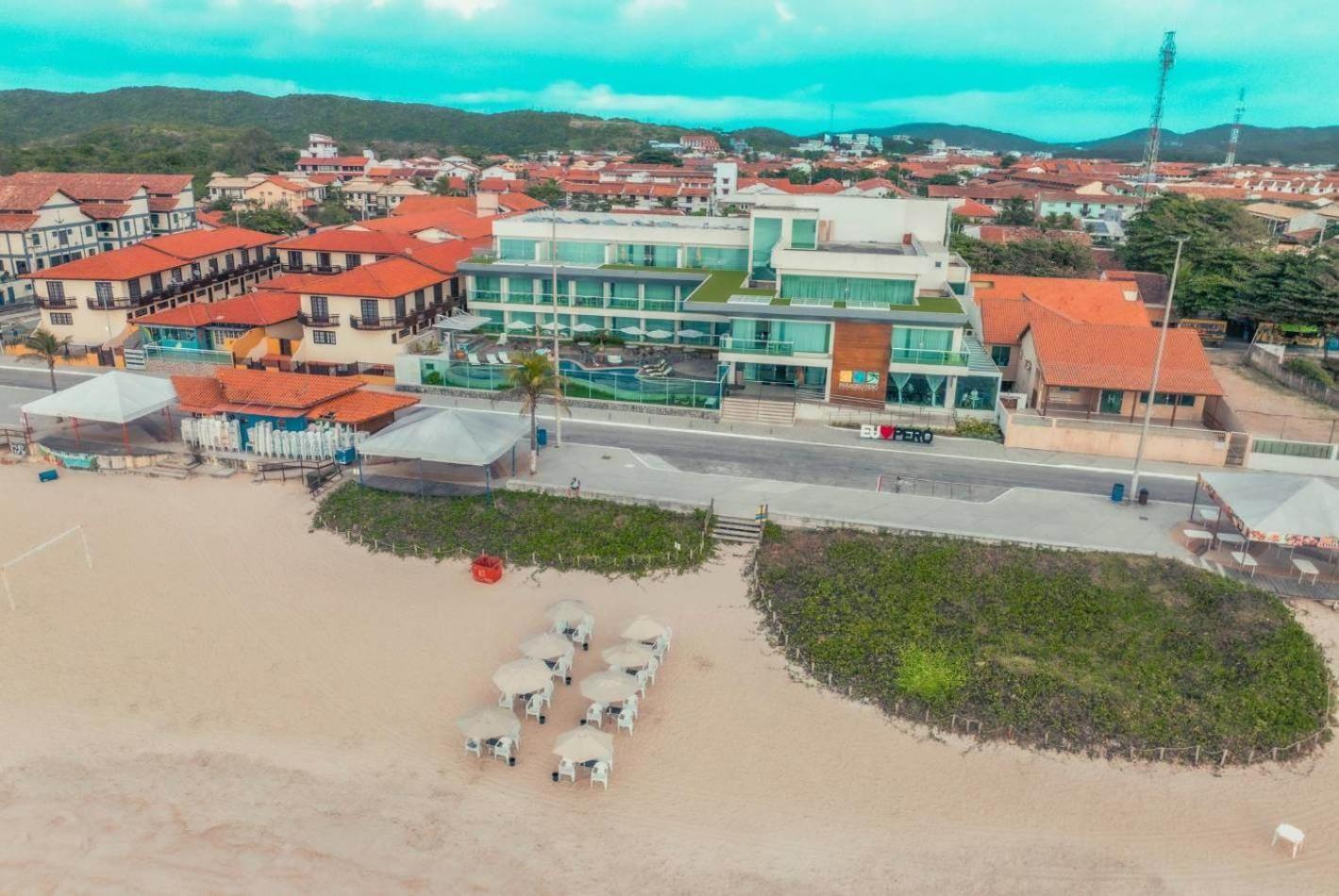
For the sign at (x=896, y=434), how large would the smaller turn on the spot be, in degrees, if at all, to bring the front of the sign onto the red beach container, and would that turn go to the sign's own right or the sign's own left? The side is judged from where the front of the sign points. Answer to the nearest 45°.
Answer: approximately 45° to the sign's own right

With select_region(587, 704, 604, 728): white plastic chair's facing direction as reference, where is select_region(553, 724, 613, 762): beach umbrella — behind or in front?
behind

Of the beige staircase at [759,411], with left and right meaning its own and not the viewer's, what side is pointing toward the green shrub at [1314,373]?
left

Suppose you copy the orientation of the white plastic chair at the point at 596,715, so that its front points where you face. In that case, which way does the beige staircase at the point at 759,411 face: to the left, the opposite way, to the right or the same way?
the opposite way

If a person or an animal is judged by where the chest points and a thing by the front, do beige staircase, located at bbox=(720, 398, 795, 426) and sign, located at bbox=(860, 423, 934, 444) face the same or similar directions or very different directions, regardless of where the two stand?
same or similar directions

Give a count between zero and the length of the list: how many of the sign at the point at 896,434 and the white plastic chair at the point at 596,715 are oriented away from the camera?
1

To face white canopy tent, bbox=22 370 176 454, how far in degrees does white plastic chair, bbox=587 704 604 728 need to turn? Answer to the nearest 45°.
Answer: approximately 45° to its left

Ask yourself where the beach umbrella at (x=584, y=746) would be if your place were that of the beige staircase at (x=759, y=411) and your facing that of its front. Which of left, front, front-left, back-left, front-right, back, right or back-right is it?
front

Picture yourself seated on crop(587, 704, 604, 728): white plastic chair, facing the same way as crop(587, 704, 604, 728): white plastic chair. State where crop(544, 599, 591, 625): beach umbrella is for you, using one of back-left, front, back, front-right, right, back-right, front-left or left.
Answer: front

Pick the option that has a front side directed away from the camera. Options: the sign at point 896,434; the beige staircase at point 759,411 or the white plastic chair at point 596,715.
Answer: the white plastic chair

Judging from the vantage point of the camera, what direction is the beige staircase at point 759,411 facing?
facing the viewer

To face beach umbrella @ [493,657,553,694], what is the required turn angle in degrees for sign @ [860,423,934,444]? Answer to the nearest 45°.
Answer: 0° — it already faces it

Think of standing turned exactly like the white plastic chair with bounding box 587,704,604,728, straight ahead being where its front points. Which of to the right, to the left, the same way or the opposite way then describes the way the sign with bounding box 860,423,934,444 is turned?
the opposite way

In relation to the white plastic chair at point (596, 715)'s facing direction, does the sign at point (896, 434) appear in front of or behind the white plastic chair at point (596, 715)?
in front

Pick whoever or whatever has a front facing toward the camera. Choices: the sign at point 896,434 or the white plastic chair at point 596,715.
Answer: the sign

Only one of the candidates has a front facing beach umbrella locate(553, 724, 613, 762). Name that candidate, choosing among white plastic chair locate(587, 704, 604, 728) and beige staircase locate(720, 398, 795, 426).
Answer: the beige staircase

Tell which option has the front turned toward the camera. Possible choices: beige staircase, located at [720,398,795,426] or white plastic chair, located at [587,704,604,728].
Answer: the beige staircase

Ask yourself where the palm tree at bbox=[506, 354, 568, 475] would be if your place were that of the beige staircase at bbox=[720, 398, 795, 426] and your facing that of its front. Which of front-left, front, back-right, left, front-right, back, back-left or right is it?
front-right
